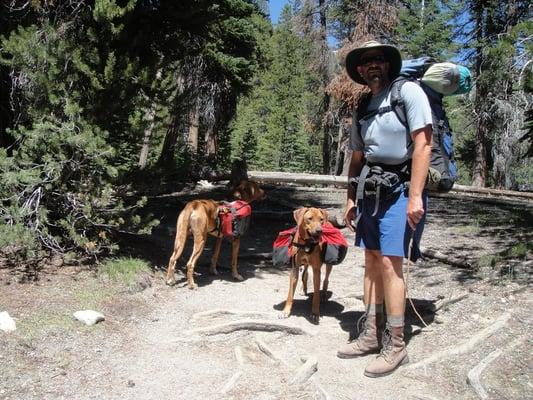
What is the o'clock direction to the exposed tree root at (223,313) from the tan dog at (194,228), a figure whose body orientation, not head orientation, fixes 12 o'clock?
The exposed tree root is roughly at 4 o'clock from the tan dog.

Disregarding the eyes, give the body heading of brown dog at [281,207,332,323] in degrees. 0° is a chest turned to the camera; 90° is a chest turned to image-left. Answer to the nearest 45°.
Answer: approximately 0°

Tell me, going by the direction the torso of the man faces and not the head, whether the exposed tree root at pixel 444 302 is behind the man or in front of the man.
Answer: behind

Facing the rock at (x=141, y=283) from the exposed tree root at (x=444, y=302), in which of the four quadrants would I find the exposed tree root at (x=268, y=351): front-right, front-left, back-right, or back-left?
front-left

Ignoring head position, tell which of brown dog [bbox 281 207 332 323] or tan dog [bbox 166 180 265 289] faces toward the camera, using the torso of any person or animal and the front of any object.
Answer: the brown dog

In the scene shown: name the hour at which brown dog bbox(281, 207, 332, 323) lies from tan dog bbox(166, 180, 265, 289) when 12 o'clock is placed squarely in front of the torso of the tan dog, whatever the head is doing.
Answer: The brown dog is roughly at 3 o'clock from the tan dog.

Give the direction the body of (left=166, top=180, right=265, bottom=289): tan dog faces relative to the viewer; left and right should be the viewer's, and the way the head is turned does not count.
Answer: facing away from the viewer and to the right of the viewer

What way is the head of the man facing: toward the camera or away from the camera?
toward the camera

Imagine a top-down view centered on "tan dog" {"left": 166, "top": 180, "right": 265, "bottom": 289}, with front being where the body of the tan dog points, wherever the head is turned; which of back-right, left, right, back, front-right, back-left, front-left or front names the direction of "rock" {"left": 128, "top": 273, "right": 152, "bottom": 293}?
back

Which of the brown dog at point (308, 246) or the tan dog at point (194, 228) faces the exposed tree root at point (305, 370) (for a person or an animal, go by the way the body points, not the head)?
the brown dog

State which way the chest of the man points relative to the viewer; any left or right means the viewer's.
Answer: facing the viewer and to the left of the viewer

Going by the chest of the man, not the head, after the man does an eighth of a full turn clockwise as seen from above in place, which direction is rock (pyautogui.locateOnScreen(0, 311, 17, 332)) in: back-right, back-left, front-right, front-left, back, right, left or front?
front

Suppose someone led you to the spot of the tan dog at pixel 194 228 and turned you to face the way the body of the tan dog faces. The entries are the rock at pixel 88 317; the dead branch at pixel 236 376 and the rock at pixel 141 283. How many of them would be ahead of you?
0

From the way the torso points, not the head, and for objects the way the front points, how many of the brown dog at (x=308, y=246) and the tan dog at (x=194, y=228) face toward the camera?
1

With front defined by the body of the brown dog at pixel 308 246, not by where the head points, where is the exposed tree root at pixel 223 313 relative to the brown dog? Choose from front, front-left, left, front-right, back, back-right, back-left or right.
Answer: right

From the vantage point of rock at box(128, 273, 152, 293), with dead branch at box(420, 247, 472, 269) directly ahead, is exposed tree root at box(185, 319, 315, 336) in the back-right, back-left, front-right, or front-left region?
front-right

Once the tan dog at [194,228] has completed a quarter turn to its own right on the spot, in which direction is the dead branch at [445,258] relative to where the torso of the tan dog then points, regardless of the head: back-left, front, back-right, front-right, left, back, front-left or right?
front-left
